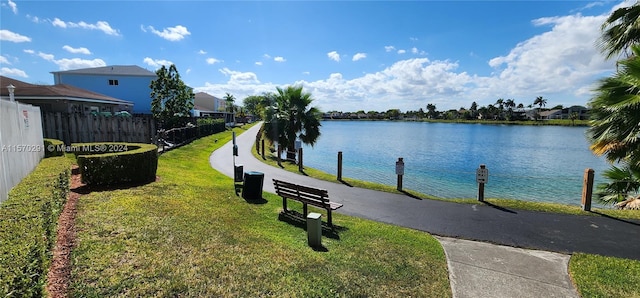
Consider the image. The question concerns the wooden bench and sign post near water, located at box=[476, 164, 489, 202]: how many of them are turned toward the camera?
1

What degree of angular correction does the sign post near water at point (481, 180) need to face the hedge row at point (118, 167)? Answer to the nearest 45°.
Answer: approximately 45° to its right

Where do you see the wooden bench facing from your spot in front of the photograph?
facing away from the viewer and to the right of the viewer

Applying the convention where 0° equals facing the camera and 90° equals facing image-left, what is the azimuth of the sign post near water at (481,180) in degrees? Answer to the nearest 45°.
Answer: approximately 0°

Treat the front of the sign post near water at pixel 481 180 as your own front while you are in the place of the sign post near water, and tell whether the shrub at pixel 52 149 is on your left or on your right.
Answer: on your right

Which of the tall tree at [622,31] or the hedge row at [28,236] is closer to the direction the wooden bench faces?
the tall tree

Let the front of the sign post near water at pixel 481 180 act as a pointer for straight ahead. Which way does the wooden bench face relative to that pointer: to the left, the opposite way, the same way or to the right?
the opposite way

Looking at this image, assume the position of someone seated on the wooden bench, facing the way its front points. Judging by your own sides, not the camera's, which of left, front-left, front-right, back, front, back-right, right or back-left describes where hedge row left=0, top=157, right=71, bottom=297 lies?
back

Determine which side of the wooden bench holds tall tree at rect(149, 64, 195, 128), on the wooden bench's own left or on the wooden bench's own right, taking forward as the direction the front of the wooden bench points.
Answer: on the wooden bench's own left

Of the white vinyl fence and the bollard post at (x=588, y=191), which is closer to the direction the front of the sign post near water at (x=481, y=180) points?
the white vinyl fence

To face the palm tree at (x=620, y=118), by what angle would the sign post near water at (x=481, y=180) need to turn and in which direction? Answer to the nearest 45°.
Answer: approximately 45° to its left

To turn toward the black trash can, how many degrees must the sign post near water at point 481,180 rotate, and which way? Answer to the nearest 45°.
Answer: approximately 45° to its right

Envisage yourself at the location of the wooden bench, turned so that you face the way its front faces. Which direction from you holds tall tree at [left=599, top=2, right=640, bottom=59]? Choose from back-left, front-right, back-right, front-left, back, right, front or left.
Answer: front-right

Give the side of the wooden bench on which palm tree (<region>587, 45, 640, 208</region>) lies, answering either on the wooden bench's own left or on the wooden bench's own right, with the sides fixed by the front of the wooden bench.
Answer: on the wooden bench's own right

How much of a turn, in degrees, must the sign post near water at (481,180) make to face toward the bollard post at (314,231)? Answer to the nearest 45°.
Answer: approximately 45° to its right

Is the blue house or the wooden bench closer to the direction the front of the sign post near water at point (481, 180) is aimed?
the wooden bench
